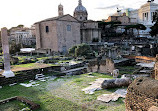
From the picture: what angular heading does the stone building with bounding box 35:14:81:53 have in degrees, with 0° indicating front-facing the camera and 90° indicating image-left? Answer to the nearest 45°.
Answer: approximately 315°

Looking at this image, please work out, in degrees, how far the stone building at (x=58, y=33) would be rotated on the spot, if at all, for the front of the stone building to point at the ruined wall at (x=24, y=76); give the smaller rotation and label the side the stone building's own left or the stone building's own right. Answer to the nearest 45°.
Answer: approximately 45° to the stone building's own right
